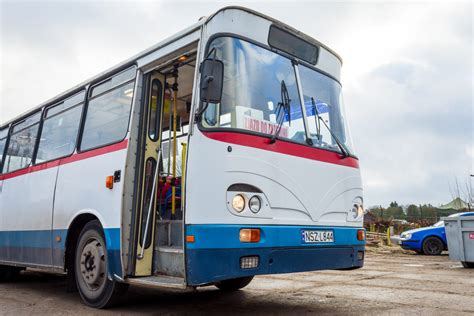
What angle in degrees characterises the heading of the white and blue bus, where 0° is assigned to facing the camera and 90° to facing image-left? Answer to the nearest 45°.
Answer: approximately 315°

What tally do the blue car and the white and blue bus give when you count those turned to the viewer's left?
1

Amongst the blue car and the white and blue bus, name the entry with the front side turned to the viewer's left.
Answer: the blue car

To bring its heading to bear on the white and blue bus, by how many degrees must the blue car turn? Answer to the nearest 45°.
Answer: approximately 90° to its left

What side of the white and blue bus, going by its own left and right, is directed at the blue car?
left

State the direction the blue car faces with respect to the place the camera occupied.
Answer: facing to the left of the viewer

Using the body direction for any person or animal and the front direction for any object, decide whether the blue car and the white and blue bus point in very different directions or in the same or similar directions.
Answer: very different directions
